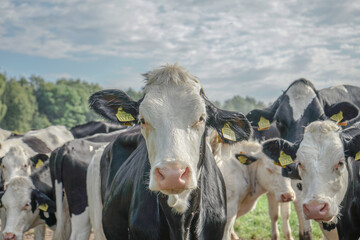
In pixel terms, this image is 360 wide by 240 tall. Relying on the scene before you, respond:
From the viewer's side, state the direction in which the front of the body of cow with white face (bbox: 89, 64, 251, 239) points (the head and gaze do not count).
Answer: toward the camera

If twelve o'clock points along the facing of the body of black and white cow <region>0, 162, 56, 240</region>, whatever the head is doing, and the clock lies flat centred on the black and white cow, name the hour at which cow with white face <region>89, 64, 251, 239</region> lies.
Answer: The cow with white face is roughly at 10 o'clock from the black and white cow.

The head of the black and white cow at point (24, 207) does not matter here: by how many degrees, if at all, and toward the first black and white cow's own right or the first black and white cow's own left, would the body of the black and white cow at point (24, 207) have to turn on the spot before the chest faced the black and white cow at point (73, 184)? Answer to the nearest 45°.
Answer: approximately 90° to the first black and white cow's own left

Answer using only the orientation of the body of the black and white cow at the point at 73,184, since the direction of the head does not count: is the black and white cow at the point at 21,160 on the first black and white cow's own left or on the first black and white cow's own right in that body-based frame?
on the first black and white cow's own left

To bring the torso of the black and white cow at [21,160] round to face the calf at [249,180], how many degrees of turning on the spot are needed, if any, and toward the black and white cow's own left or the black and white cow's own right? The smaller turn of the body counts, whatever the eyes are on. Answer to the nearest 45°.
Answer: approximately 90° to the black and white cow's own left

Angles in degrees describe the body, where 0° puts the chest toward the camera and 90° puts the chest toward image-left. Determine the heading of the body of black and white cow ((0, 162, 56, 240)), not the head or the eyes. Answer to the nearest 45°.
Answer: approximately 45°

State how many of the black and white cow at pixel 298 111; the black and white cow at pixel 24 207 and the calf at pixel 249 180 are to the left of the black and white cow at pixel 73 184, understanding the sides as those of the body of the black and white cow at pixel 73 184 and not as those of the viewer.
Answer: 1

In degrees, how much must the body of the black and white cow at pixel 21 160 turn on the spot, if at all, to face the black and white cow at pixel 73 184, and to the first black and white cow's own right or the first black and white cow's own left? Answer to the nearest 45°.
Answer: approximately 45° to the first black and white cow's own left

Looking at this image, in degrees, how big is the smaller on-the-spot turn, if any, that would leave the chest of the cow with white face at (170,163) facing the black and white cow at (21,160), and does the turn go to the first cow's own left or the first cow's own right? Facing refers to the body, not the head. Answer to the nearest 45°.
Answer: approximately 135° to the first cow's own right

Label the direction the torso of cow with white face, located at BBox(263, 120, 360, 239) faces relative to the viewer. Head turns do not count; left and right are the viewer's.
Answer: facing the viewer and to the left of the viewer

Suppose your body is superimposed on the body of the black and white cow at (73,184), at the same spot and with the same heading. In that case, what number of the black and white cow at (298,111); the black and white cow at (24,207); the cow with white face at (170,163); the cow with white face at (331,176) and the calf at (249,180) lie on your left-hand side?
1

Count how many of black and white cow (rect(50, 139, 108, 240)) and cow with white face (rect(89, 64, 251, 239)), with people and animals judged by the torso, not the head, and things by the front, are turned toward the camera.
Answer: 1
